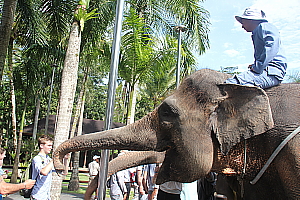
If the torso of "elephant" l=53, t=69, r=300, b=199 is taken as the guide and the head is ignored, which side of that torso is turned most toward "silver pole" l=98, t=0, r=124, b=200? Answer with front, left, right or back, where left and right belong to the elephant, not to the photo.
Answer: front

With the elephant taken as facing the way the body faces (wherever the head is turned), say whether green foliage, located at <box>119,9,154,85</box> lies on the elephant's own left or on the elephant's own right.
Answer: on the elephant's own right

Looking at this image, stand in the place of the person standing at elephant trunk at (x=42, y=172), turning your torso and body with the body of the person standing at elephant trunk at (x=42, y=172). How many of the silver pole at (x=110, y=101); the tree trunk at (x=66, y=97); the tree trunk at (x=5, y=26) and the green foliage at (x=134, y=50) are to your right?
0

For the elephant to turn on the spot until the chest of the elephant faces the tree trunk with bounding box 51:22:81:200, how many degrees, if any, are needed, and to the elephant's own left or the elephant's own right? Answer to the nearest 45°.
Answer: approximately 45° to the elephant's own right

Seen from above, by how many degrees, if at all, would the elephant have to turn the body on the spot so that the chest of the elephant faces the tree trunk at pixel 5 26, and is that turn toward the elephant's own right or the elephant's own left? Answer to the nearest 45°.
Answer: approximately 45° to the elephant's own right

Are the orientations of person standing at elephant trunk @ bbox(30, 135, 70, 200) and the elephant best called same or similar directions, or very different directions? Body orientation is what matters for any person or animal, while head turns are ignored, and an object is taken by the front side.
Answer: very different directions

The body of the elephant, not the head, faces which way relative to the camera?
to the viewer's left

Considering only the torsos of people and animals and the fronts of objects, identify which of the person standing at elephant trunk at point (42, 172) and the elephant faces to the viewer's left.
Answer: the elephant
